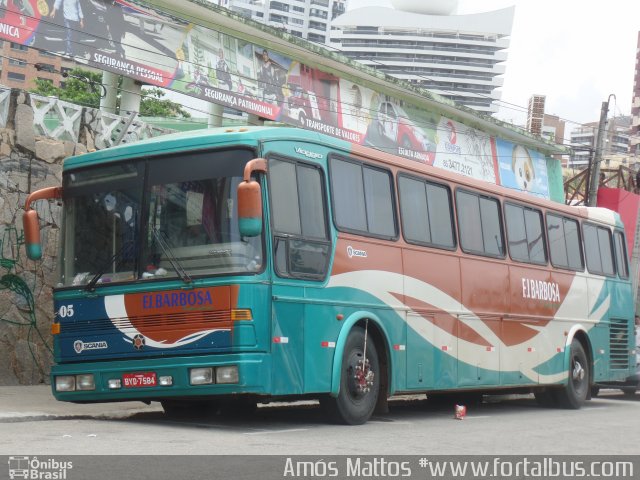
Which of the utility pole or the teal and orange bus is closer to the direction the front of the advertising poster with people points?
the teal and orange bus

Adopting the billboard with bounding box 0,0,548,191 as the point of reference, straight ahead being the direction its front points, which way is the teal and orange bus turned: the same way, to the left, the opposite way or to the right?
to the right

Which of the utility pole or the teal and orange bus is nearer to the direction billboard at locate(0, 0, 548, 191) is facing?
the teal and orange bus

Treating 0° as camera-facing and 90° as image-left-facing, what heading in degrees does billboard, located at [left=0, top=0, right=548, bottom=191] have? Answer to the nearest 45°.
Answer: approximately 315°

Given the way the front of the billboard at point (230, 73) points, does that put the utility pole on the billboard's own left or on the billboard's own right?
on the billboard's own left

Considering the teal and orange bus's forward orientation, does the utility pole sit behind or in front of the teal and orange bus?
behind

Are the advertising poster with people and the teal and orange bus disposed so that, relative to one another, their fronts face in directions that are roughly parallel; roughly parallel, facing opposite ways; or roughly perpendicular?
roughly perpendicular

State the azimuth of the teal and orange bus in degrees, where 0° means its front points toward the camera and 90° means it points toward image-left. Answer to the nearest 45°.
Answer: approximately 45°
